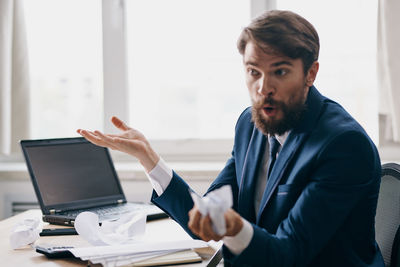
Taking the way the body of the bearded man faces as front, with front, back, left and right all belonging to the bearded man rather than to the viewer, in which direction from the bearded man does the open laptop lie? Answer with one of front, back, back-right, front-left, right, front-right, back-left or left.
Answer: right

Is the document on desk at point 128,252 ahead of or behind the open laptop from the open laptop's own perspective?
ahead

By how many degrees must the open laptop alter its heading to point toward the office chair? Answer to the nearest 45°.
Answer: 0° — it already faces it

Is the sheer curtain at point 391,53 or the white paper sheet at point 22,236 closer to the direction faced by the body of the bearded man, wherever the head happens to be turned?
the white paper sheet

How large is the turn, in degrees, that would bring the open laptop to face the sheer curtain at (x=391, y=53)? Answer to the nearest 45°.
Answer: approximately 45° to its left

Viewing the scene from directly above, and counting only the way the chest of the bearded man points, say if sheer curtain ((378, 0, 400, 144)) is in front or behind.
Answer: behind

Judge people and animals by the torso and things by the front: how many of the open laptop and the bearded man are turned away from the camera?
0

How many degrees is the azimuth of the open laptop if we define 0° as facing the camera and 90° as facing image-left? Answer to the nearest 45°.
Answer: approximately 315°

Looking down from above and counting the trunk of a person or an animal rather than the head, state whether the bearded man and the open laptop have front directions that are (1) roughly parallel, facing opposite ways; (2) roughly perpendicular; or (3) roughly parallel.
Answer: roughly perpendicular

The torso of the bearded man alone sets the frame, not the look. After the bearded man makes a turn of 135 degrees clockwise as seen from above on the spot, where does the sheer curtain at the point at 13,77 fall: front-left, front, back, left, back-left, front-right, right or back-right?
front-left

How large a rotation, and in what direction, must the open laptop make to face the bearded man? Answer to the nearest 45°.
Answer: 0° — it already faces them
